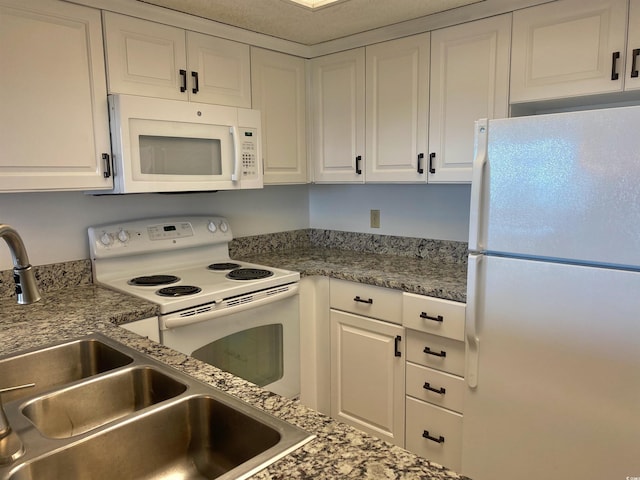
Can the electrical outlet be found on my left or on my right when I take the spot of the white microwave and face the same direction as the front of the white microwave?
on my left

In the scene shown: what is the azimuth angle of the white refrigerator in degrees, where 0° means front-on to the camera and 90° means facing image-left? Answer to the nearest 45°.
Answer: approximately 45°
